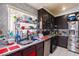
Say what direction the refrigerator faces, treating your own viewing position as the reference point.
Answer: facing the viewer and to the left of the viewer
